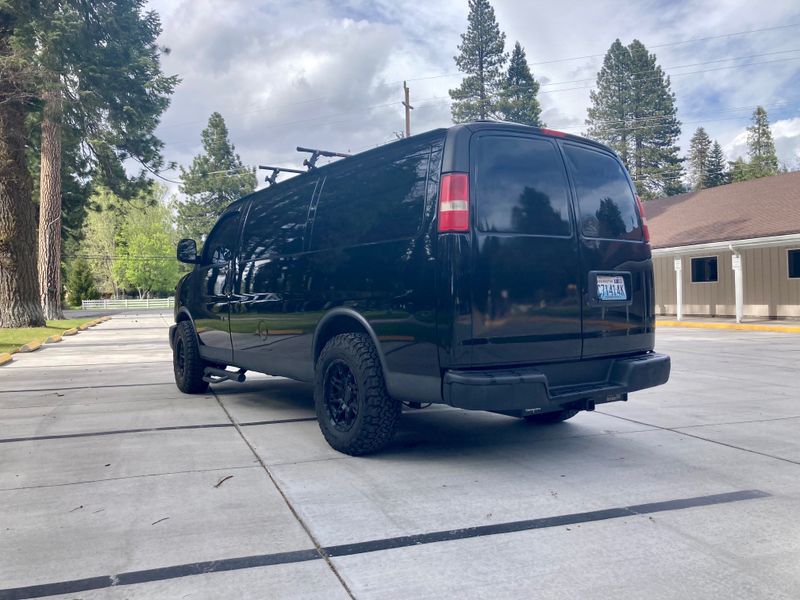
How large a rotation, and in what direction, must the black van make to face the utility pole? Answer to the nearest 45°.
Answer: approximately 45° to its right

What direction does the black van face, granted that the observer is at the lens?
facing away from the viewer and to the left of the viewer

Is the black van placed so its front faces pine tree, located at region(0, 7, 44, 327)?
yes

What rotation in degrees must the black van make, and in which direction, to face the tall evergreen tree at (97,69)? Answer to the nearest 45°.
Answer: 0° — it already faces it

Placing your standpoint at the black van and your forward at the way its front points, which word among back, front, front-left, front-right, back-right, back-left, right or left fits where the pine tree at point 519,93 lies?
front-right

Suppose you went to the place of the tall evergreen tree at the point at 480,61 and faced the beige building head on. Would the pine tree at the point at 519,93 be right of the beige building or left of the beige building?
left

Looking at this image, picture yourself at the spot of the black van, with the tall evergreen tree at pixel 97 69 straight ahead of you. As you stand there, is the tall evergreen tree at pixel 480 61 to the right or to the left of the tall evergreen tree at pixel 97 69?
right

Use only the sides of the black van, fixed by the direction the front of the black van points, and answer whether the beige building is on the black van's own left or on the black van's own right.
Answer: on the black van's own right

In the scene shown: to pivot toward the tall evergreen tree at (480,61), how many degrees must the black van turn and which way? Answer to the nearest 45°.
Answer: approximately 45° to its right

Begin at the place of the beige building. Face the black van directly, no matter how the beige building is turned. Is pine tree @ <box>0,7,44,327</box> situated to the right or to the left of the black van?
right
